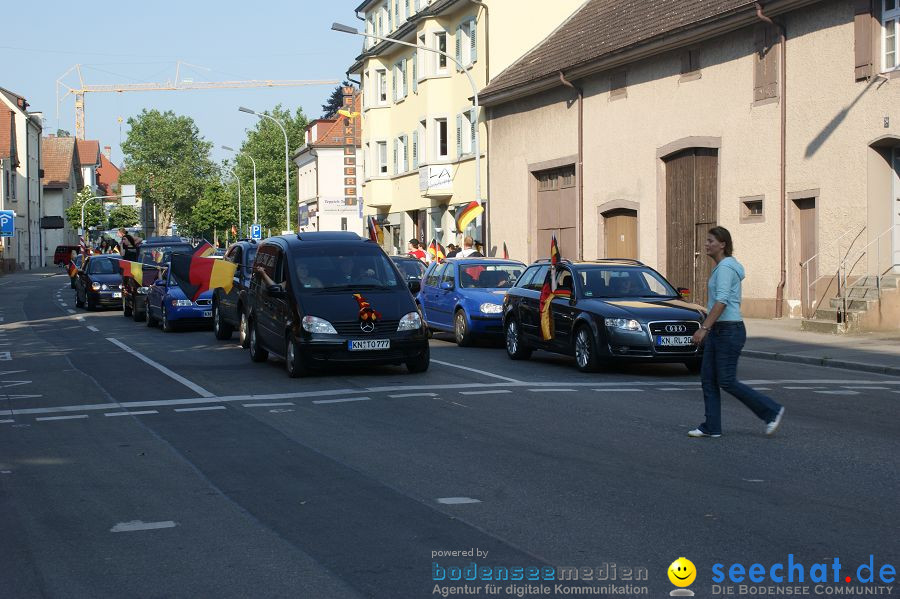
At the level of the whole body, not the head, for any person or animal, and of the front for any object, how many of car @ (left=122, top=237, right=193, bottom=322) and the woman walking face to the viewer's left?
1

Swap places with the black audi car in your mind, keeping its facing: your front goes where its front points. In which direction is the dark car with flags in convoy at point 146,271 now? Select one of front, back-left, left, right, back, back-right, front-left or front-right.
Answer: back

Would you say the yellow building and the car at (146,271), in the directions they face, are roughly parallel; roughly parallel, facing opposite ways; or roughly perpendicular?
roughly perpendicular

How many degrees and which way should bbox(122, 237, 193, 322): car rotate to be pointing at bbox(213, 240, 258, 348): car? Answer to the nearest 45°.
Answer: approximately 45° to its right

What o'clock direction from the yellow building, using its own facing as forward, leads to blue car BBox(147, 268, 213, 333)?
The blue car is roughly at 11 o'clock from the yellow building.

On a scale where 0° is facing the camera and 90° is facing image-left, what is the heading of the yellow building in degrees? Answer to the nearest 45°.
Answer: approximately 45°

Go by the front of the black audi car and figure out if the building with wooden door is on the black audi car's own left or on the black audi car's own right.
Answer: on the black audi car's own left

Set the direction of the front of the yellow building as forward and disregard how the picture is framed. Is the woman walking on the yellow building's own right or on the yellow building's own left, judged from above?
on the yellow building's own left

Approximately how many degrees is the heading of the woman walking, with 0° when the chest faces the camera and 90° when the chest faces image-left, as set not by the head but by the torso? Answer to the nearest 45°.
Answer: approximately 90°

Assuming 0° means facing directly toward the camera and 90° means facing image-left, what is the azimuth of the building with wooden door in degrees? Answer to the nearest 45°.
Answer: approximately 45°
